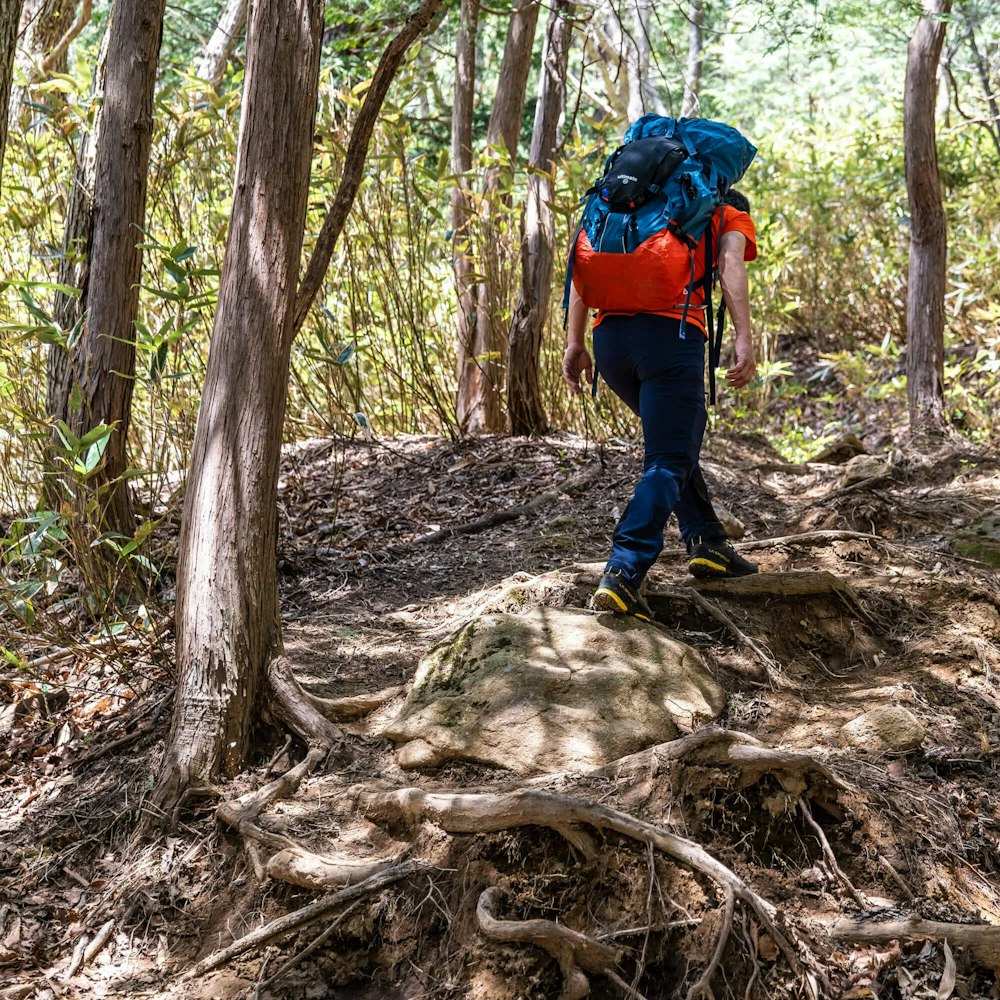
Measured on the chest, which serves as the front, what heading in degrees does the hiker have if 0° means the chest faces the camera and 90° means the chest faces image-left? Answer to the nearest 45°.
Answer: approximately 225°

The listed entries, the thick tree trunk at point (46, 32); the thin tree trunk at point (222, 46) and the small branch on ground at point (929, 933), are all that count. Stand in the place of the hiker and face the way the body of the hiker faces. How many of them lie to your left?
2

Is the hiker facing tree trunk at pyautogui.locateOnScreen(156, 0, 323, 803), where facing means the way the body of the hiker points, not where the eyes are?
no

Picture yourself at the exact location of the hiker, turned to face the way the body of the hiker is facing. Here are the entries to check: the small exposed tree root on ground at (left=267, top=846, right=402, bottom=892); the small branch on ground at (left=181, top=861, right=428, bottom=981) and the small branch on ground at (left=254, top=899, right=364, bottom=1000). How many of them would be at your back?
3

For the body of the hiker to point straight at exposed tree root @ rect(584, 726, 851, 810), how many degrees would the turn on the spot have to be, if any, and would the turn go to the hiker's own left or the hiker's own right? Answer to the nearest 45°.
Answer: approximately 135° to the hiker's own right

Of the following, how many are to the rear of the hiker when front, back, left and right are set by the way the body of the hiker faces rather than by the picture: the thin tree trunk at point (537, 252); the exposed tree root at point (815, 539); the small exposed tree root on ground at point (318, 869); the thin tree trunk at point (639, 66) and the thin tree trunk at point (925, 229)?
1

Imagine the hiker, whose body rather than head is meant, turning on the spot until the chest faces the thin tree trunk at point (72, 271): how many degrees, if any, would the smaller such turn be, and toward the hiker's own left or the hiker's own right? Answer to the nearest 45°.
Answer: approximately 135° to the hiker's own left

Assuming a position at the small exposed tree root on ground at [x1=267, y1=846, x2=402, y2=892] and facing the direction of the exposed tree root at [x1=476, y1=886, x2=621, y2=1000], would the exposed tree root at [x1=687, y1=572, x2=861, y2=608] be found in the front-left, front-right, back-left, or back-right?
front-left

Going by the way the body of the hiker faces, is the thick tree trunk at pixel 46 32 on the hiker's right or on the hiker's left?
on the hiker's left

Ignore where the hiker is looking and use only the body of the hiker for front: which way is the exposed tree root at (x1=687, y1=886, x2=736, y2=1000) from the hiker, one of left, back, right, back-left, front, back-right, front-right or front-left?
back-right

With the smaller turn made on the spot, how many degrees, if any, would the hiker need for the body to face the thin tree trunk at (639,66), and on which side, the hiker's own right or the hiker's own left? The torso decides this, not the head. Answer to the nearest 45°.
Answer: approximately 45° to the hiker's own left

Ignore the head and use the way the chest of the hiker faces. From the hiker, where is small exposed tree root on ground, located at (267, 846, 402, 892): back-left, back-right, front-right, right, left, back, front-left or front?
back

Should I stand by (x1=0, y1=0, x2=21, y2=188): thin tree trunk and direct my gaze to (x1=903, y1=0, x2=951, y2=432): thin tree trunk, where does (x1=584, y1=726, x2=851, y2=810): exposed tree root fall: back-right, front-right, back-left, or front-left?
front-right
